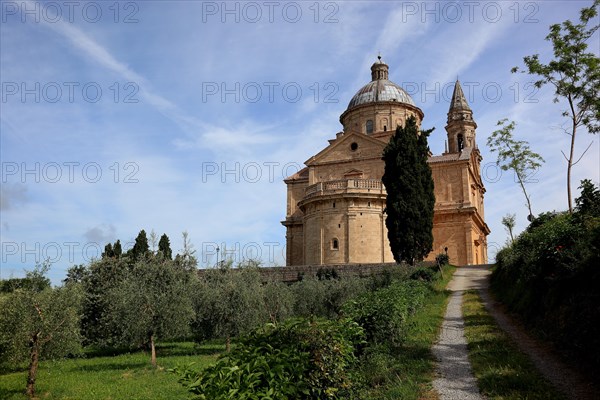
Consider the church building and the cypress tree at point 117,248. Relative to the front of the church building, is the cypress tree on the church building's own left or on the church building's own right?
on the church building's own left

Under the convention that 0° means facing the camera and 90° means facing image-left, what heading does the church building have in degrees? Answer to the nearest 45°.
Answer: approximately 225°

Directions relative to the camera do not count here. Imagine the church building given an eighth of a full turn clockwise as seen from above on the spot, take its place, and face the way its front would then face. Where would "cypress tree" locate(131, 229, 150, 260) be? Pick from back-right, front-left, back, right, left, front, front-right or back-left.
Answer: back

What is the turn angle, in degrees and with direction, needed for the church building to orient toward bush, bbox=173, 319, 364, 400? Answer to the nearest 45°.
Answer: approximately 135° to its right

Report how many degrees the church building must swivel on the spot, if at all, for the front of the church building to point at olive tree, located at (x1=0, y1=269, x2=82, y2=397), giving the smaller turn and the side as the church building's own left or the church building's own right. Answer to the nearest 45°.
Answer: approximately 135° to the church building's own right
